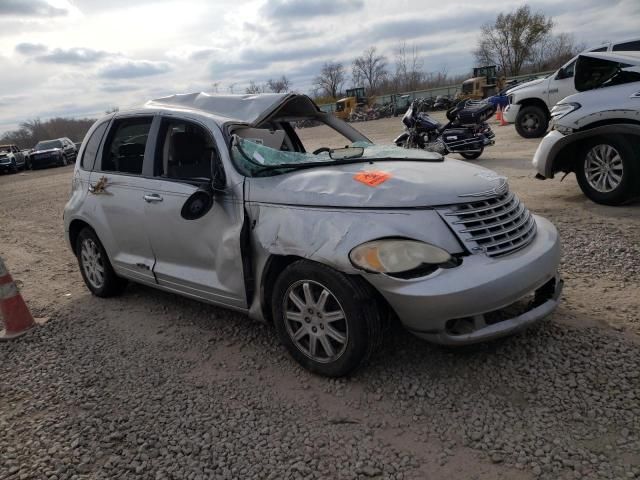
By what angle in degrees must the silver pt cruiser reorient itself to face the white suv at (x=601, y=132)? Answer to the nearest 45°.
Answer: approximately 90° to its left

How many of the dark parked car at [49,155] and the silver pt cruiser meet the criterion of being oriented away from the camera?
0

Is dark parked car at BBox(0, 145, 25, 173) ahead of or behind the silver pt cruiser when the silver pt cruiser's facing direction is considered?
behind

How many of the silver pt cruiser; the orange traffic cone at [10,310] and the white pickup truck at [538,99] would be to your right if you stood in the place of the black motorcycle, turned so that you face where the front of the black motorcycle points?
1

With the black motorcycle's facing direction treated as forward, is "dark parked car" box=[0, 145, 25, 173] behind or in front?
in front

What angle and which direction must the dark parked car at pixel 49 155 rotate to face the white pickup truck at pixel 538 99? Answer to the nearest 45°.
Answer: approximately 90° to its left

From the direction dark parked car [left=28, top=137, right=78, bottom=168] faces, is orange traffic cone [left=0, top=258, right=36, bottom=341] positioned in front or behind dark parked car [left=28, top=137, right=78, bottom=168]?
in front

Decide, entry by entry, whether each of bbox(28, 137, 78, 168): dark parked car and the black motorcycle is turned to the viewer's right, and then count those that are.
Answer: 0

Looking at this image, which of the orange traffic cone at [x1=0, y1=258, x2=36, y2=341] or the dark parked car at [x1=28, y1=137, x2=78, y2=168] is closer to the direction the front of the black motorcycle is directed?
the dark parked car

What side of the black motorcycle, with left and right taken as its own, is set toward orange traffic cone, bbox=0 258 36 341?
left

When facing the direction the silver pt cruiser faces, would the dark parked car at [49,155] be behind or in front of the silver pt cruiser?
behind

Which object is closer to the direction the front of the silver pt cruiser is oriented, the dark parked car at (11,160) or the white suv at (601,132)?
the white suv

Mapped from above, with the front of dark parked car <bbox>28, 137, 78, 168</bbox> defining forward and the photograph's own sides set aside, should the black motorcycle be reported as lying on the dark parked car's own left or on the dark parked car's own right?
on the dark parked car's own left

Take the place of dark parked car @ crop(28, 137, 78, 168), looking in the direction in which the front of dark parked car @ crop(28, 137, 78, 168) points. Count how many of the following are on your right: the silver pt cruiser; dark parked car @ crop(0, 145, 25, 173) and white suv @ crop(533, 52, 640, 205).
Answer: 1

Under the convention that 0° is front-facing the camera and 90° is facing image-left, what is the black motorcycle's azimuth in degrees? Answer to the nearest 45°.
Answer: approximately 135°

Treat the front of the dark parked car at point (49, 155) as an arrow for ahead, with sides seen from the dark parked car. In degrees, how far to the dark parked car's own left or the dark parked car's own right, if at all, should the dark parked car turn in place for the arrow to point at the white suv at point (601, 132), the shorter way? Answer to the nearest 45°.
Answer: approximately 45° to the dark parked car's own left

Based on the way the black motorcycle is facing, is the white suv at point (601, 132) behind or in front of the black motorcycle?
behind
